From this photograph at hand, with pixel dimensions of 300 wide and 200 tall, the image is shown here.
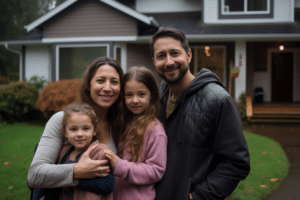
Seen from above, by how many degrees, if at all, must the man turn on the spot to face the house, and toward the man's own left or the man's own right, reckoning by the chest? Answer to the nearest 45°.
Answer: approximately 135° to the man's own right

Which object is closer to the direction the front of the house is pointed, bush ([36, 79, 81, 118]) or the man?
the man

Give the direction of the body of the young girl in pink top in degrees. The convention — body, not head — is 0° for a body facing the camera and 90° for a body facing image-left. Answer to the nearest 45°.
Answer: approximately 45°

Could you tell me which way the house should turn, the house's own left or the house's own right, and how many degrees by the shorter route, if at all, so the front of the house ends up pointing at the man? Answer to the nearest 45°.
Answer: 0° — it already faces them

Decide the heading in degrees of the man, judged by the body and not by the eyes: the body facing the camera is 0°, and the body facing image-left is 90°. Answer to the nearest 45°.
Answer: approximately 45°

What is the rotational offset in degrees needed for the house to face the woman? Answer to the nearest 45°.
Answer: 0° — it already faces them

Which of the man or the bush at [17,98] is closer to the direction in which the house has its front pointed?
the man

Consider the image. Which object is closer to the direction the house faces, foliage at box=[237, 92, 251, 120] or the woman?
the woman
